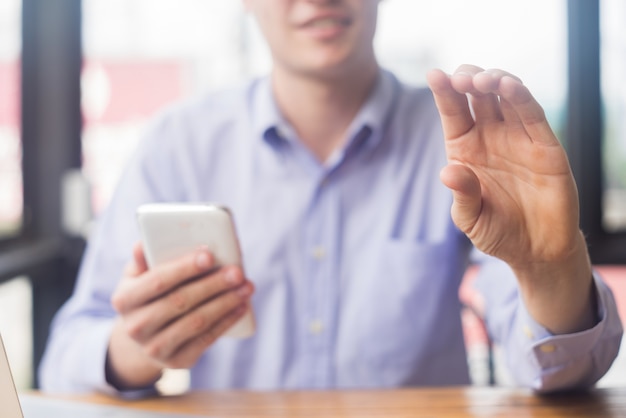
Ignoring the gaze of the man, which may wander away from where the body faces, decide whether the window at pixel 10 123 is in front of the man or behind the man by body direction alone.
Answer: behind

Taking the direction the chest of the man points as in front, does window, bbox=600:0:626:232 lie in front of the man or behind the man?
behind

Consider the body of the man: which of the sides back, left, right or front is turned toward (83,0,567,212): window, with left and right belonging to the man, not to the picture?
back

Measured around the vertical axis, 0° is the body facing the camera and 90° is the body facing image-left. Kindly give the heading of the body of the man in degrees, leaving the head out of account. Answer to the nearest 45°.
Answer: approximately 0°
